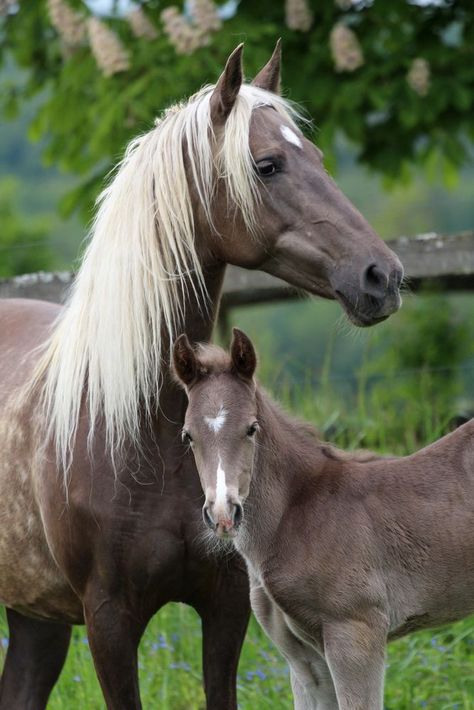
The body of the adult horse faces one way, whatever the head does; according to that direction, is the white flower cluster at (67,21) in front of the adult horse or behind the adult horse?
behind

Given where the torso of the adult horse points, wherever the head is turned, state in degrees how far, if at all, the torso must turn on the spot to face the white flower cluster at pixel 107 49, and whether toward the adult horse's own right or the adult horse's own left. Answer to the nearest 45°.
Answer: approximately 135° to the adult horse's own left

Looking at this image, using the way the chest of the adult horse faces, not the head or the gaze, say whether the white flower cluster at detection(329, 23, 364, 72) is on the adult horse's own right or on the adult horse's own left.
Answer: on the adult horse's own left

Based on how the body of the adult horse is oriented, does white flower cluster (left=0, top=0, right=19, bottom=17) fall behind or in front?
behind

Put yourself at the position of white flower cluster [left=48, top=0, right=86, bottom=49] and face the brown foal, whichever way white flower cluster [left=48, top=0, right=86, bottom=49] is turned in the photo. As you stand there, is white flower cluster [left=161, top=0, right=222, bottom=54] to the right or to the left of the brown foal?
left

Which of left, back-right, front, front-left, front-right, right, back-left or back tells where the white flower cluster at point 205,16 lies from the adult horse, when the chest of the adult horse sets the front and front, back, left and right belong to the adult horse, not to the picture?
back-left

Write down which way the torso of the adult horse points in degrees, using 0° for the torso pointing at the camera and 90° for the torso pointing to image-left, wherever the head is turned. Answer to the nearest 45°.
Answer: approximately 315°

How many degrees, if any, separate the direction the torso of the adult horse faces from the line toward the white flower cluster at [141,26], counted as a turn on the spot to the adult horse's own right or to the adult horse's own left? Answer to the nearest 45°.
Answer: approximately 135° to the adult horse's own left
